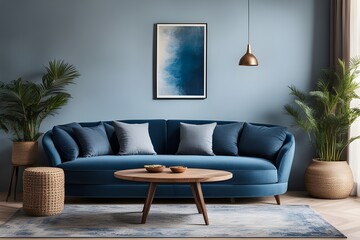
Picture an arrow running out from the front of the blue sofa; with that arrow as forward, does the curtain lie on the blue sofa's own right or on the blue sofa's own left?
on the blue sofa's own left

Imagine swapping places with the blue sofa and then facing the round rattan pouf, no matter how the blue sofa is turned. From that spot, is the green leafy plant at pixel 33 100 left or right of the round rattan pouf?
right

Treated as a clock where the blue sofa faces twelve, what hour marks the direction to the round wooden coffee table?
The round wooden coffee table is roughly at 12 o'clock from the blue sofa.

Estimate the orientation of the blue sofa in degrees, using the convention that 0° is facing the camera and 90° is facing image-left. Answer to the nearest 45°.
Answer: approximately 0°

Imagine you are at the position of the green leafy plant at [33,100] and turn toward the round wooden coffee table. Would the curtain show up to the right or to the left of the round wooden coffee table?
left

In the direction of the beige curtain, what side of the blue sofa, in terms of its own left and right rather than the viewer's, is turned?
left

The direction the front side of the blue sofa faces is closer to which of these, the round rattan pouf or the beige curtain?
the round rattan pouf

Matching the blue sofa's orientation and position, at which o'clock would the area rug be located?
The area rug is roughly at 12 o'clock from the blue sofa.

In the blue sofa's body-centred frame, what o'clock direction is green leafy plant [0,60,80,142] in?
The green leafy plant is roughly at 4 o'clock from the blue sofa.
